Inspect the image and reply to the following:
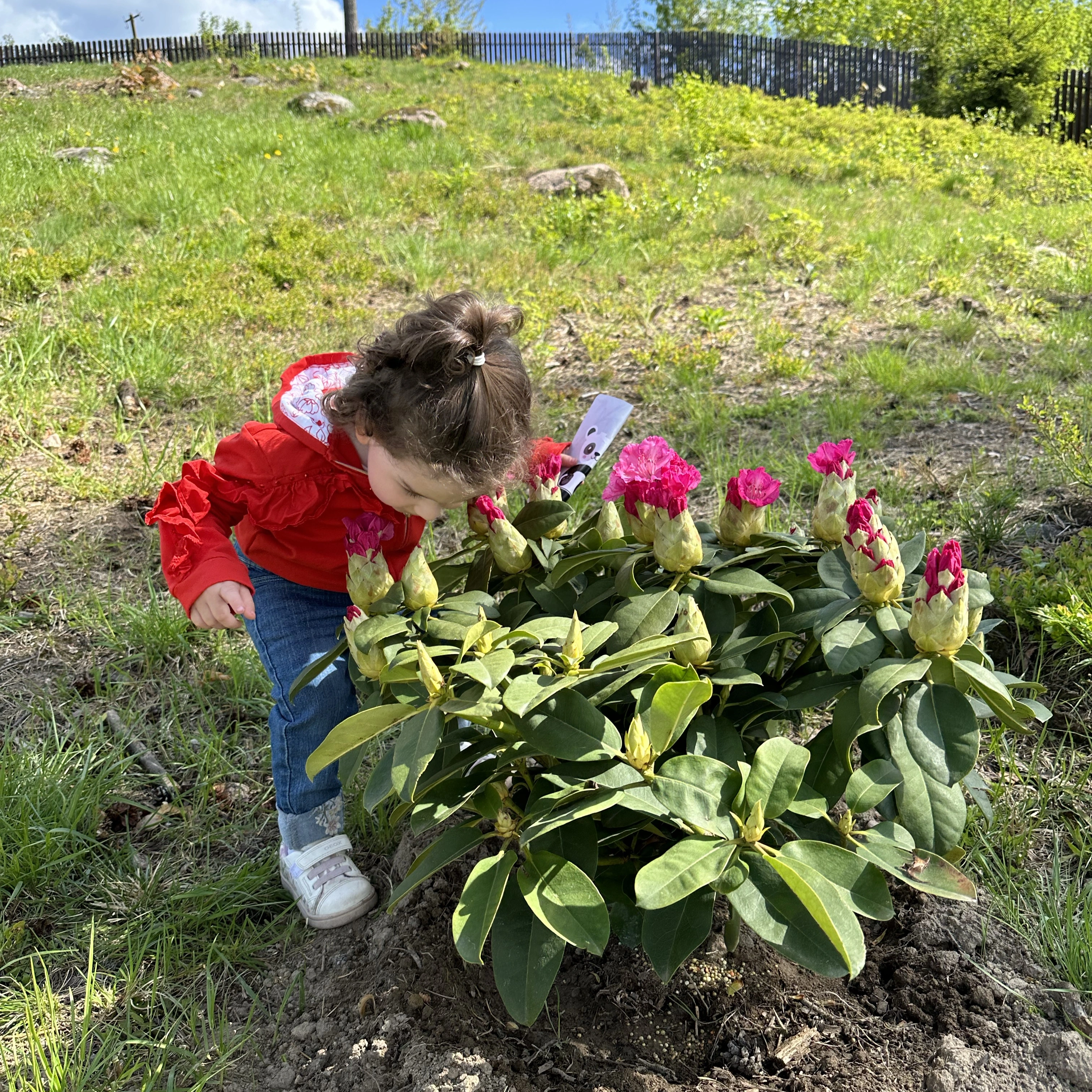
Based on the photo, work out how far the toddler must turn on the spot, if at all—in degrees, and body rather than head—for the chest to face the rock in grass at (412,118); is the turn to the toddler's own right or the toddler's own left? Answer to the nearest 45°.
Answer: approximately 135° to the toddler's own left

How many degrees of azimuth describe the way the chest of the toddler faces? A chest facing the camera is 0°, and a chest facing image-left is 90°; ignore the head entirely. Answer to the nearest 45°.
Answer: approximately 315°

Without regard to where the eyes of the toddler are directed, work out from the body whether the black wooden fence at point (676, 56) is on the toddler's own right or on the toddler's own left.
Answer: on the toddler's own left

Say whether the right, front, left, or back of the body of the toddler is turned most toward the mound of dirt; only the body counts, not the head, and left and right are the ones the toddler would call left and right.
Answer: front

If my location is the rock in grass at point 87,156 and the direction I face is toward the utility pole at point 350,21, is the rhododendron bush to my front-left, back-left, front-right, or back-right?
back-right

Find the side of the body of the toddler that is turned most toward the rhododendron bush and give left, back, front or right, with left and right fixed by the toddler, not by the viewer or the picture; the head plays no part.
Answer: front
